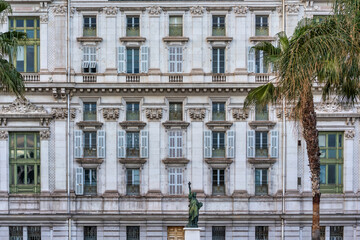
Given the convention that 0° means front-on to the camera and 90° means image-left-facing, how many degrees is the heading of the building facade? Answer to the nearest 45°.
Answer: approximately 0°

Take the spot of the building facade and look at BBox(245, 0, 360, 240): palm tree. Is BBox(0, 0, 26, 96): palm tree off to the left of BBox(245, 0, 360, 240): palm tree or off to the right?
right

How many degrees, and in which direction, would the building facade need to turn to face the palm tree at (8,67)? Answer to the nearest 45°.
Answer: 0° — it already faces it

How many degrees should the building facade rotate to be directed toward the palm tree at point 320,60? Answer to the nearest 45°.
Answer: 0° — it already faces it

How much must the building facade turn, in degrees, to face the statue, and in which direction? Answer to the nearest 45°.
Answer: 0° — it already faces it
